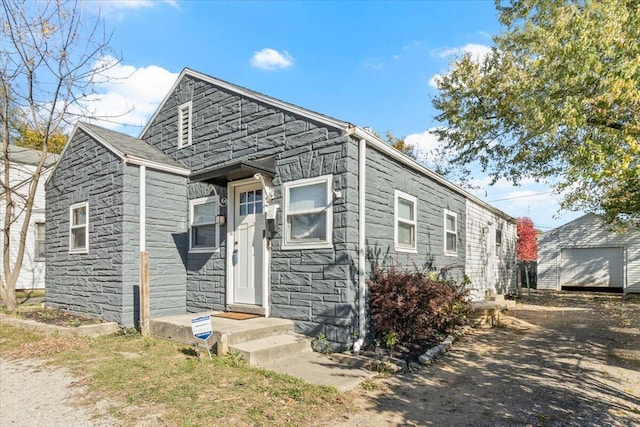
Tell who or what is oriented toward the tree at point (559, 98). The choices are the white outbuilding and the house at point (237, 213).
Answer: the white outbuilding

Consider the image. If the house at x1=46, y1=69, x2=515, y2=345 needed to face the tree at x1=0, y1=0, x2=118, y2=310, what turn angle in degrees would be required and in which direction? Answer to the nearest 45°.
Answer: approximately 90° to its right

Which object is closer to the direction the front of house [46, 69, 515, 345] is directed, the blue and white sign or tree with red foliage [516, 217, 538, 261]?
the blue and white sign

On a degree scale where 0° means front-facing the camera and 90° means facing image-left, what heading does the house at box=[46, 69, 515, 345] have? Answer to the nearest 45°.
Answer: approximately 45°

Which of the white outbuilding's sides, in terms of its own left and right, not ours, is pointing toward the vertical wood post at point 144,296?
front

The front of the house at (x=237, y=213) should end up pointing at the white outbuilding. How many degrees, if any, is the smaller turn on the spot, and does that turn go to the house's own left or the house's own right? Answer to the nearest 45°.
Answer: approximately 180°

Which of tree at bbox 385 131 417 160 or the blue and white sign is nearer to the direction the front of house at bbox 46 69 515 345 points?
the blue and white sign

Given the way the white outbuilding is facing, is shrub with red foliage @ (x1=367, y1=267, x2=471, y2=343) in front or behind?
in front

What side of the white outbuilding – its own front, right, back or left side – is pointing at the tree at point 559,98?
front

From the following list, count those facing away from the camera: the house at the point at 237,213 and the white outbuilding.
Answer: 0
